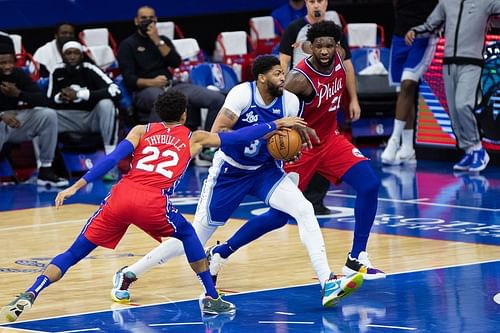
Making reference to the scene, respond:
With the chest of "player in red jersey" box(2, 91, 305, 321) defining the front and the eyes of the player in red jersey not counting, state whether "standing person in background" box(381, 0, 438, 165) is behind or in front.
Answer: in front

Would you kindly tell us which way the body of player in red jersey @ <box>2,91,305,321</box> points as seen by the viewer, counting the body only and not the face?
away from the camera

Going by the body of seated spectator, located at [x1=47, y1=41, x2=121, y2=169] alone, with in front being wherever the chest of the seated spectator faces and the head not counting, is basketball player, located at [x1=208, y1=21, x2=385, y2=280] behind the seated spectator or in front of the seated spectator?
in front

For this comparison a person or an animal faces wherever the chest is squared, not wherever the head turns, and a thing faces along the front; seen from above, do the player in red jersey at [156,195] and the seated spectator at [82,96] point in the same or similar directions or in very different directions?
very different directions

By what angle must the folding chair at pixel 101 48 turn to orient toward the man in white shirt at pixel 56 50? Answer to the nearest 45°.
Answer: approximately 90° to its right

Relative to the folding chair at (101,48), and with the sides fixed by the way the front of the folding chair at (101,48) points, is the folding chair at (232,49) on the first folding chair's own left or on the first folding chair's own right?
on the first folding chair's own left

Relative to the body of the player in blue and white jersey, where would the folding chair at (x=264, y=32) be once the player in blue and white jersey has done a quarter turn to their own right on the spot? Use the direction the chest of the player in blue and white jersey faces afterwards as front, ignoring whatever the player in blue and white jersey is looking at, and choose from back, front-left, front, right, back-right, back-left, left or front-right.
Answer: back-right

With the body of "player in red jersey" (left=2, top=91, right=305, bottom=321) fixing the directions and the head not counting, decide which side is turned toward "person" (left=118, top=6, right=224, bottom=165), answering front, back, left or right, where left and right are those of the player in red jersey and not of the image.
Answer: front

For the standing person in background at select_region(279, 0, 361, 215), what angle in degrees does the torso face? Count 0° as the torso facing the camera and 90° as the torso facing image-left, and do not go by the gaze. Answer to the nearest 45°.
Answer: approximately 0°

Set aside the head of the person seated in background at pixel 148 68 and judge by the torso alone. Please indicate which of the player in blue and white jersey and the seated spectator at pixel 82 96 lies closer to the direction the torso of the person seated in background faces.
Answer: the player in blue and white jersey
